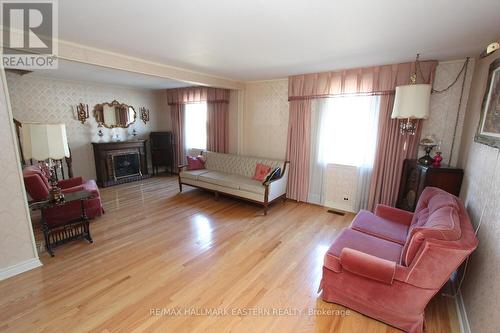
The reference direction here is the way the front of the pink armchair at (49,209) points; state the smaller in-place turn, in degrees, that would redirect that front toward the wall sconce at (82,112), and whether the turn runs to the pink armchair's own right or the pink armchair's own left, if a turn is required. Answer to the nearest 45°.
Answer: approximately 135° to the pink armchair's own left

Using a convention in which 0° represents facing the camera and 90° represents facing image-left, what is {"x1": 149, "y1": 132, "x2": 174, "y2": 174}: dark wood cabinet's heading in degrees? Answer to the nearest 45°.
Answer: approximately 0°

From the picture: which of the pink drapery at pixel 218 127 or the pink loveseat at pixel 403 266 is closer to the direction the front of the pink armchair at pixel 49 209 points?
the pink loveseat

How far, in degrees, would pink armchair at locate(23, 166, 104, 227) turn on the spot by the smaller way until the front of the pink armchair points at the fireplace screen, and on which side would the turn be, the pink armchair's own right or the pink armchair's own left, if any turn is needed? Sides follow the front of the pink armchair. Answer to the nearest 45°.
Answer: approximately 90° to the pink armchair's own left

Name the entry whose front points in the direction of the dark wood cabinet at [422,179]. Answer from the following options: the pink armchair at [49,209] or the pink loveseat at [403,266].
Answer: the pink armchair at [49,209]

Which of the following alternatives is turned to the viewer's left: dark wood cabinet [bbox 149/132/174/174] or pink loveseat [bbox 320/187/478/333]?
the pink loveseat

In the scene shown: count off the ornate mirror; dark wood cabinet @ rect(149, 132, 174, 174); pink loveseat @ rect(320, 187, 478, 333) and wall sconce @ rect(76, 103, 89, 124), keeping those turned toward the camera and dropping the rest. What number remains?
3

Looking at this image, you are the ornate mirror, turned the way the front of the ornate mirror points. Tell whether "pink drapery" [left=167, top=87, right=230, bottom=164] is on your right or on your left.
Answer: on your left

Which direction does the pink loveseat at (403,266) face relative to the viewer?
to the viewer's left

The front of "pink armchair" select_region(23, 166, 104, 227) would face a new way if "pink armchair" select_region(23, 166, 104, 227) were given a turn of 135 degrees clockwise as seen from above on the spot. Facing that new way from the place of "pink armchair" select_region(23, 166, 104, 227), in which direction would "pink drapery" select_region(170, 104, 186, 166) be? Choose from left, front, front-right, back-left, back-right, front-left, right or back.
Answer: back-right

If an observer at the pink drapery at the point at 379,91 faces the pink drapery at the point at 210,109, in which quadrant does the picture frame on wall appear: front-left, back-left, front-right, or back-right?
back-left

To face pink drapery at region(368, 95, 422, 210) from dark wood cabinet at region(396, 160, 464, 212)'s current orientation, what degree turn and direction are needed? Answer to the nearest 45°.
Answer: approximately 90° to its right
